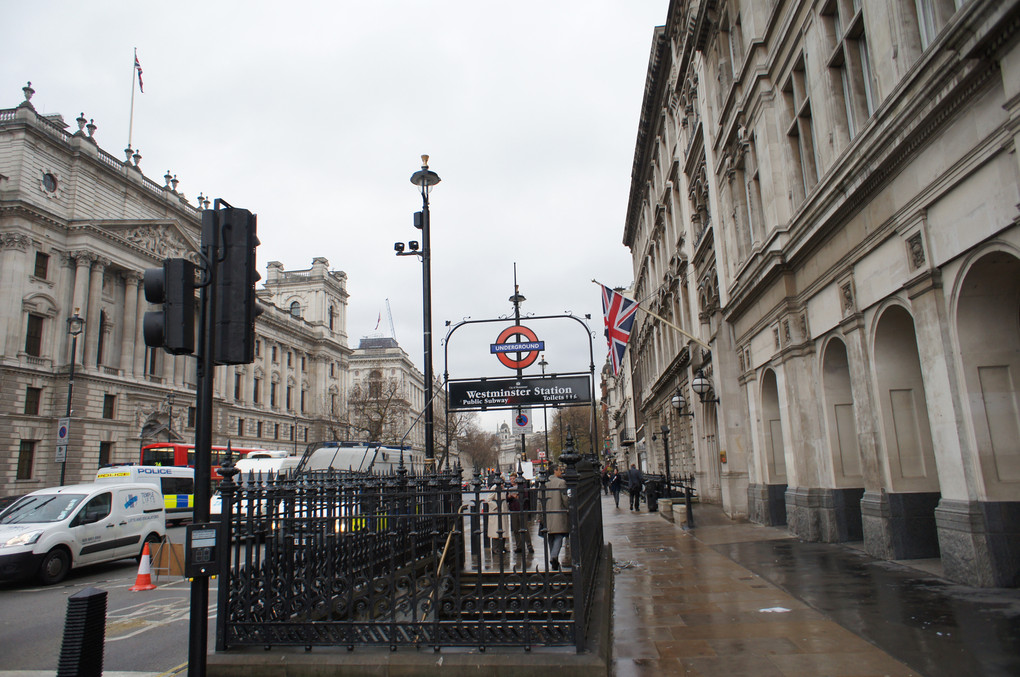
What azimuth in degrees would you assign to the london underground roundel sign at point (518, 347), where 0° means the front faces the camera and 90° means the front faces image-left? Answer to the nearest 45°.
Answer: approximately 0°

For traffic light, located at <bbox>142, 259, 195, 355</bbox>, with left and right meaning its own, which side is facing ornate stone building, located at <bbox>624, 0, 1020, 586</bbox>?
back

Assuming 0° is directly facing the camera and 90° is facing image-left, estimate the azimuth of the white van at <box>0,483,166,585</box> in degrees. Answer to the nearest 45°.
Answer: approximately 45°

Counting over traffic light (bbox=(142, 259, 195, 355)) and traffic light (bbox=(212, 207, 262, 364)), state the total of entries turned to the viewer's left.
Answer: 1

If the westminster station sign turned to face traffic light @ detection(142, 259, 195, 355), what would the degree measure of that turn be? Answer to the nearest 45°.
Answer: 0° — it already faces it

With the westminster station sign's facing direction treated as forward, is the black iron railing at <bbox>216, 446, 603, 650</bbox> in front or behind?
in front

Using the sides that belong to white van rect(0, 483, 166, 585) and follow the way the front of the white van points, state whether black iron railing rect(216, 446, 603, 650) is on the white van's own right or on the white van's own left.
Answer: on the white van's own left

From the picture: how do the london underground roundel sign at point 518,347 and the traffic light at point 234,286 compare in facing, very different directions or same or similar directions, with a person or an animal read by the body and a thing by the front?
very different directions

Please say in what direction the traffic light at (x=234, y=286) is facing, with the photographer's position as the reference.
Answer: facing away from the viewer and to the right of the viewer

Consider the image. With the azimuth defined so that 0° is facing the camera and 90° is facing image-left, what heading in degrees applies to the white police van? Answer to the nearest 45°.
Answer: approximately 45°

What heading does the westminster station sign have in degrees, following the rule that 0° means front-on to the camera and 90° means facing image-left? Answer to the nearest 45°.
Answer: approximately 0°
